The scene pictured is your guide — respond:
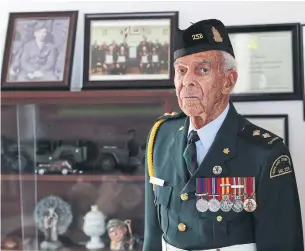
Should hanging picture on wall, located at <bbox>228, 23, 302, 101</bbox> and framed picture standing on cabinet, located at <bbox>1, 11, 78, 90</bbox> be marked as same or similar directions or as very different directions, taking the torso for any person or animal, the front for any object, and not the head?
same or similar directions

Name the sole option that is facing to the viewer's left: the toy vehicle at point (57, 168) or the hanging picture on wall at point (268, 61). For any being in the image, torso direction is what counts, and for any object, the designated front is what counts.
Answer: the toy vehicle

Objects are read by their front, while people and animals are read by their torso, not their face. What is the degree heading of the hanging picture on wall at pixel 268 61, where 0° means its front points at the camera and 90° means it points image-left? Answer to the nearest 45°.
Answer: approximately 0°

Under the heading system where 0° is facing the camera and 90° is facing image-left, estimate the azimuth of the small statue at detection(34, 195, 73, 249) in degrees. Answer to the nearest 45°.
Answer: approximately 0°

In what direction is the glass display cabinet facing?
toward the camera

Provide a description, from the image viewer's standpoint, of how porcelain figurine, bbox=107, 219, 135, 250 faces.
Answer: facing the viewer and to the left of the viewer

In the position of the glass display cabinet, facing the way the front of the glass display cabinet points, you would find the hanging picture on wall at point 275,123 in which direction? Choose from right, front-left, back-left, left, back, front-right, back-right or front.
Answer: left

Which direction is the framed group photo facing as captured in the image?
toward the camera

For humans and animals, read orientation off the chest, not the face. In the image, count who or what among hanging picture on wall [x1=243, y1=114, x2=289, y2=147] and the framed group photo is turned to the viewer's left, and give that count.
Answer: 0

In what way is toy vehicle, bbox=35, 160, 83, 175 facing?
to the viewer's left

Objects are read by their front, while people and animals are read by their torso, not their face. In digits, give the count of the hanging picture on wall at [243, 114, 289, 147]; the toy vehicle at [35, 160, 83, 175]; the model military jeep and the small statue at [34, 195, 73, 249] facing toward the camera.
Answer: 2
